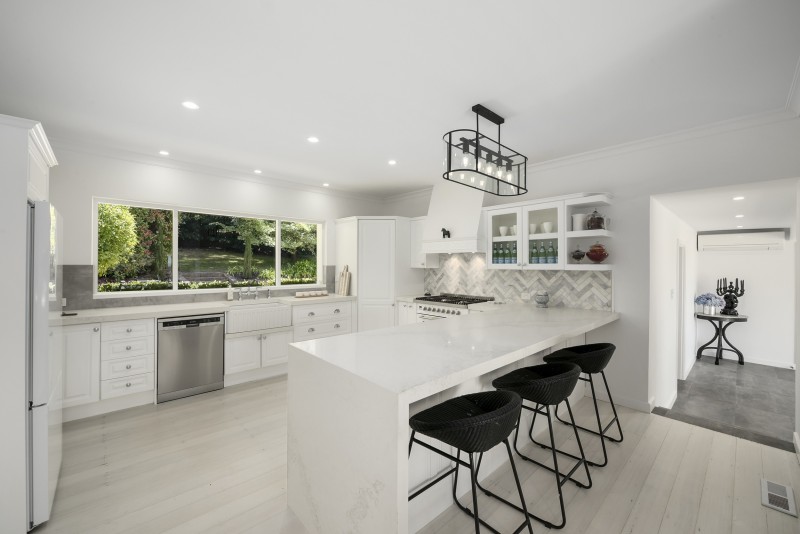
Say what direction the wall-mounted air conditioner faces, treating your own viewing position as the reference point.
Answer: facing the viewer

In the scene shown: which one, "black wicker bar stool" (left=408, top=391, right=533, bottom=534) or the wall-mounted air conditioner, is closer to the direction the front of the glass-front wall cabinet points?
the black wicker bar stool

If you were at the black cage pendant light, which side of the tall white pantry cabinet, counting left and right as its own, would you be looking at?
front

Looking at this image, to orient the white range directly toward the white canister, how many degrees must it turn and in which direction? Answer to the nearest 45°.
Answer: approximately 90° to its left

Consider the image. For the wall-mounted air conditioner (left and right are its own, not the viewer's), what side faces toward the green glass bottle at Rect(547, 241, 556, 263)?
front

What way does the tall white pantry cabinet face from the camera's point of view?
toward the camera

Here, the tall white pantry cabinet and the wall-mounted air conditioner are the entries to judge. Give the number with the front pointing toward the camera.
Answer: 2

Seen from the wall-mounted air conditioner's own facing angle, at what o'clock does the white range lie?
The white range is roughly at 1 o'clock from the wall-mounted air conditioner.

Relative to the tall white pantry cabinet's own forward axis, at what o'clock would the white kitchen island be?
The white kitchen island is roughly at 12 o'clock from the tall white pantry cabinet.

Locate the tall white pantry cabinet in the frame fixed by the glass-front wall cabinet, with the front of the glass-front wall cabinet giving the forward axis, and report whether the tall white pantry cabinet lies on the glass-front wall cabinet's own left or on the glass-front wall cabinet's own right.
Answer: on the glass-front wall cabinet's own right

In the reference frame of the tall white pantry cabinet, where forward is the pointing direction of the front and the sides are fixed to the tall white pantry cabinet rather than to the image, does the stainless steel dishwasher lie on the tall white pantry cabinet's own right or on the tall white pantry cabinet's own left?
on the tall white pantry cabinet's own right

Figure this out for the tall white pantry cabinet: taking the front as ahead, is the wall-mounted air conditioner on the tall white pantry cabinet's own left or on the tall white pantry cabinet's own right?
on the tall white pantry cabinet's own left

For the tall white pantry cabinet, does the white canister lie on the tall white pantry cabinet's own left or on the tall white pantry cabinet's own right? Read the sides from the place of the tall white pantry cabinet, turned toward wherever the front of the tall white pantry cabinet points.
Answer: on the tall white pantry cabinet's own left

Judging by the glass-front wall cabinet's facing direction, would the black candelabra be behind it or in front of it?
behind
